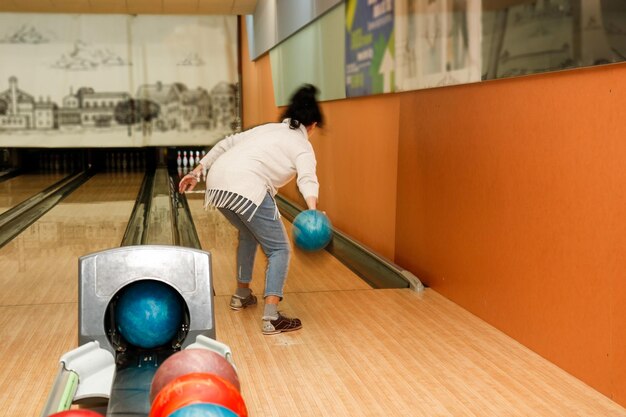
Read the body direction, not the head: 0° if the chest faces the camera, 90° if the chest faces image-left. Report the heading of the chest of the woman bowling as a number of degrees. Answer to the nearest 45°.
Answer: approximately 225°

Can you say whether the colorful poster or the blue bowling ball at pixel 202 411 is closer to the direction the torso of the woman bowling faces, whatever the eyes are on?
the colorful poster

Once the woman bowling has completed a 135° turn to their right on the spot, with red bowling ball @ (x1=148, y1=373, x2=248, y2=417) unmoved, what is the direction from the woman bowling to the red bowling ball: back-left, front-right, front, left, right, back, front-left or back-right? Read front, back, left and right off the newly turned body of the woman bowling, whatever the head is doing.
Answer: front

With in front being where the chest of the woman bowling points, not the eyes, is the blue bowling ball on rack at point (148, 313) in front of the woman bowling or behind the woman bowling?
behind

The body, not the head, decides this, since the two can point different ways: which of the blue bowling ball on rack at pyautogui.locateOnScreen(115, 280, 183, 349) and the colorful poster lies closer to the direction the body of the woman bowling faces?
the colorful poster

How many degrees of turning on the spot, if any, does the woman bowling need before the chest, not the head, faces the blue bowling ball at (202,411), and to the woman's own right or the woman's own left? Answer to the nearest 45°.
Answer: approximately 135° to the woman's own right

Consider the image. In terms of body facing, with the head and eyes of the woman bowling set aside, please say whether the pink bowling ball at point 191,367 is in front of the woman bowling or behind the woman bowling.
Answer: behind
